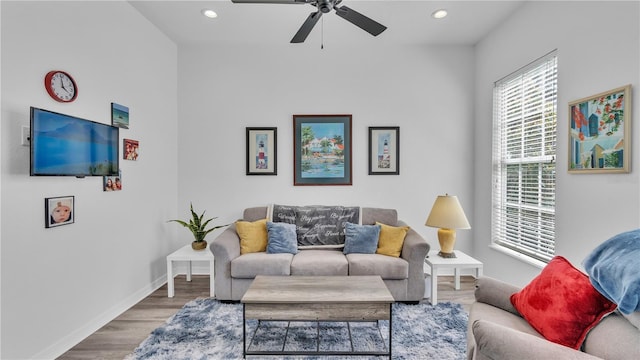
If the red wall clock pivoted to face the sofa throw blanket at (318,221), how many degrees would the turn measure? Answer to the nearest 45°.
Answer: approximately 45° to its left

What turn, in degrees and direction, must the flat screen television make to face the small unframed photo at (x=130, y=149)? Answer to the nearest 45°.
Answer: approximately 90° to its left

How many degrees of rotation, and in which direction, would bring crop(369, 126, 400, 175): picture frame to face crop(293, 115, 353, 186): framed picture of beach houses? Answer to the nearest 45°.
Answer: approximately 90° to its right

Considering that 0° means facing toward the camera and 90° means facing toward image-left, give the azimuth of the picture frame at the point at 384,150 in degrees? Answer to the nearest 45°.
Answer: approximately 0°

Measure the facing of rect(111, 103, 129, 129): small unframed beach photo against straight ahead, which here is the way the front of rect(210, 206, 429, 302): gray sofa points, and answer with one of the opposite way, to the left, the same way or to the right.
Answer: to the left

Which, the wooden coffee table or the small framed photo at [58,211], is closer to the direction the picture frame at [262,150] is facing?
the wooden coffee table

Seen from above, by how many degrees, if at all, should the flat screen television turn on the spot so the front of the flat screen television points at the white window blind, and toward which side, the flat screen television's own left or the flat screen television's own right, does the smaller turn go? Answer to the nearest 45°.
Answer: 0° — it already faces it
